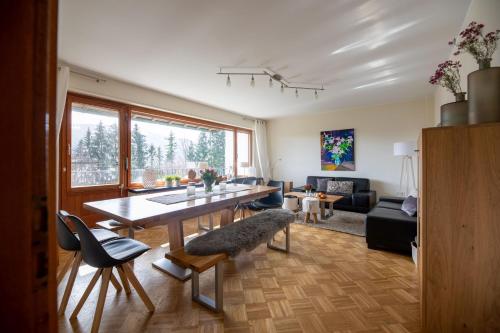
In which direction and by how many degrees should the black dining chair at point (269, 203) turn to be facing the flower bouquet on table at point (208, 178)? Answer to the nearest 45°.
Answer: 0° — it already faces it

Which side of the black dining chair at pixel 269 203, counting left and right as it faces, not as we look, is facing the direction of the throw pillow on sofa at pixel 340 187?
back

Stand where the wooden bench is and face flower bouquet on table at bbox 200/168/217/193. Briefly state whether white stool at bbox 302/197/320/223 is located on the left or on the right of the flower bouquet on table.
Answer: right

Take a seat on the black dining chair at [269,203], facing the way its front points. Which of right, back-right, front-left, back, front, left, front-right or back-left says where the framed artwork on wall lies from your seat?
back

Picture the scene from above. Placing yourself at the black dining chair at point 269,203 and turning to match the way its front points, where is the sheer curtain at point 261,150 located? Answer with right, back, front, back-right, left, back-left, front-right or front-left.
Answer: back-right

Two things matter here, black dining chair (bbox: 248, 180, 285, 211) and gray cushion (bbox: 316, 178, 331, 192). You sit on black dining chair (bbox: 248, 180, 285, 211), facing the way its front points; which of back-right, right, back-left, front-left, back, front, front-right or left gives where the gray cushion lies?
back

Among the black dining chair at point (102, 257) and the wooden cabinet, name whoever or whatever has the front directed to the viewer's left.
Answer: the wooden cabinet

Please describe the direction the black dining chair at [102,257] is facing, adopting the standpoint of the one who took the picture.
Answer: facing away from the viewer and to the right of the viewer

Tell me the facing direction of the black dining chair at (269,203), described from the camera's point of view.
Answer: facing the viewer and to the left of the viewer

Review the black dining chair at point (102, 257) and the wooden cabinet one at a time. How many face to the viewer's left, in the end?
1

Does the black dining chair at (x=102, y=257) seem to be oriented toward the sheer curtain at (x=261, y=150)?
yes

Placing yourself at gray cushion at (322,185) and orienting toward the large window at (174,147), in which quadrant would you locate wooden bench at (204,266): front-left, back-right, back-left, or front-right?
front-left

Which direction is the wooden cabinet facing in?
to the viewer's left

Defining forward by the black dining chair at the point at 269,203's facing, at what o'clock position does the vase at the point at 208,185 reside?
The vase is roughly at 12 o'clock from the black dining chair.

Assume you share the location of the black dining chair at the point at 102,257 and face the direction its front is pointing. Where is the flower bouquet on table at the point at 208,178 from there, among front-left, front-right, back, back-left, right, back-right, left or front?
front

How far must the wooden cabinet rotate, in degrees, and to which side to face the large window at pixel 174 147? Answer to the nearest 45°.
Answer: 0° — it already faces it

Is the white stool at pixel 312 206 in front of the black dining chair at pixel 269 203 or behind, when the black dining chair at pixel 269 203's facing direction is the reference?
behind

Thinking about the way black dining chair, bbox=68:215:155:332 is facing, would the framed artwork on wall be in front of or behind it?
in front

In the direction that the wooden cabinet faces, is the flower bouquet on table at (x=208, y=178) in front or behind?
in front

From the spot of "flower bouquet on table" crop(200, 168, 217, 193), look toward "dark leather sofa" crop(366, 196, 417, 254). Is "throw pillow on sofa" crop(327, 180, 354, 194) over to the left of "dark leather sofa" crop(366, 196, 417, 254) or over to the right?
left

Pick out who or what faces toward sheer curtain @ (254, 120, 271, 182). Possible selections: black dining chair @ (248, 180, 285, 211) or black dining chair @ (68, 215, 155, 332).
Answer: black dining chair @ (68, 215, 155, 332)
